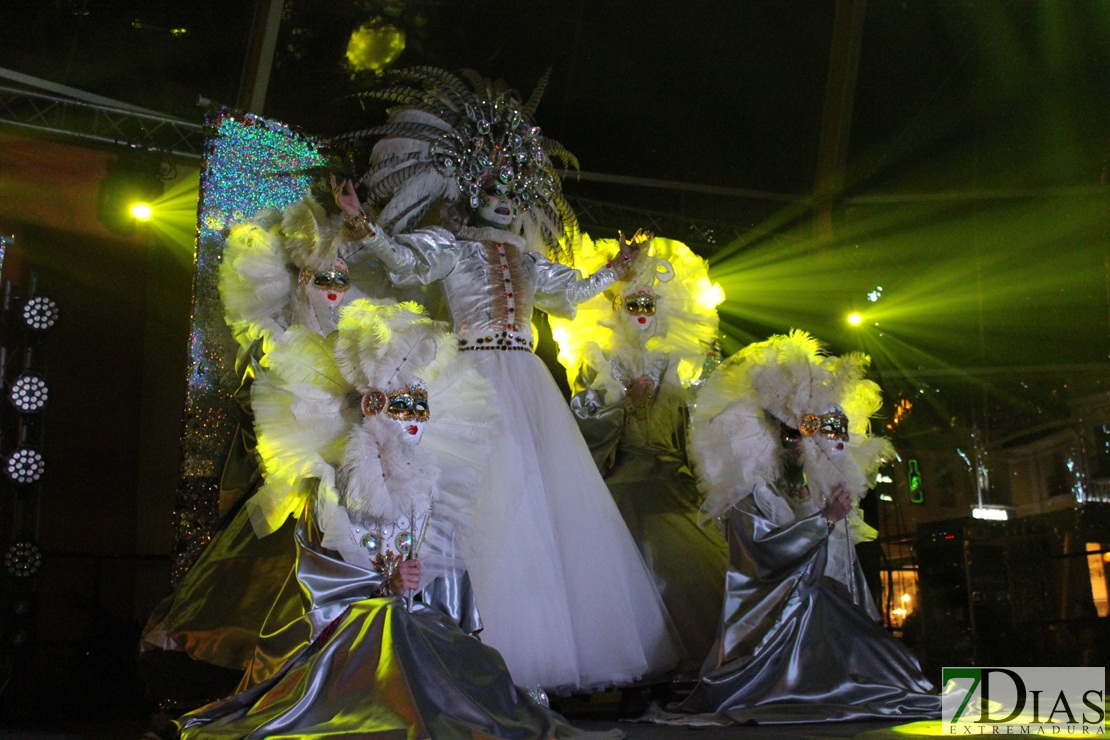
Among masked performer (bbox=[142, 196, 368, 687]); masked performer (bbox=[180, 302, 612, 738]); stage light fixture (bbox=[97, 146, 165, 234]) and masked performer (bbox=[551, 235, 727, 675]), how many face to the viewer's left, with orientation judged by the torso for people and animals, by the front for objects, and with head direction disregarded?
0

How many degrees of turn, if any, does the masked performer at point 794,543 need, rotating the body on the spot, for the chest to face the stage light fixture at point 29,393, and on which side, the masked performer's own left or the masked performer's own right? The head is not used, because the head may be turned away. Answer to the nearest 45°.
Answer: approximately 135° to the masked performer's own right

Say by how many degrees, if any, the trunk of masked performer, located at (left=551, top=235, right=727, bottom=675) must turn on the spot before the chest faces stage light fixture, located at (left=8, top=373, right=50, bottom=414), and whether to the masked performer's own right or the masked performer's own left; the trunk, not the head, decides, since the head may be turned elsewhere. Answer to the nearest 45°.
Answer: approximately 90° to the masked performer's own right

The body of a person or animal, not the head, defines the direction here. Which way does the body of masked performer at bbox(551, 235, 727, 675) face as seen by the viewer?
toward the camera

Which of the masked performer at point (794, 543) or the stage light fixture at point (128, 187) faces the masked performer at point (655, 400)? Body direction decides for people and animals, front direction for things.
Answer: the stage light fixture

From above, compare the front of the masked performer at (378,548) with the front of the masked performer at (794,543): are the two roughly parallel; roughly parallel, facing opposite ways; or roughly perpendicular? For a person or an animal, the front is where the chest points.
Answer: roughly parallel

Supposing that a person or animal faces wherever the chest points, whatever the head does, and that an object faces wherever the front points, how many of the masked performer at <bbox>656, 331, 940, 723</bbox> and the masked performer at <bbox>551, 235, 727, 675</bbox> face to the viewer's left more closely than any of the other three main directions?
0

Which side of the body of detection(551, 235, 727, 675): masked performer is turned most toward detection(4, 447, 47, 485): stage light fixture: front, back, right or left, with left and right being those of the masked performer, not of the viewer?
right

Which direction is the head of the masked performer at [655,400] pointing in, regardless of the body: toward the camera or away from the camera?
toward the camera

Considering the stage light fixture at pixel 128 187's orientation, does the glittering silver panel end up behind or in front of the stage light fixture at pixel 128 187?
in front

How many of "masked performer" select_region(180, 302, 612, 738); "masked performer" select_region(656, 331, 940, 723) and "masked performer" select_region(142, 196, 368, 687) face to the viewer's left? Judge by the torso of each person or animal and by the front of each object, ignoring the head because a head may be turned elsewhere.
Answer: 0

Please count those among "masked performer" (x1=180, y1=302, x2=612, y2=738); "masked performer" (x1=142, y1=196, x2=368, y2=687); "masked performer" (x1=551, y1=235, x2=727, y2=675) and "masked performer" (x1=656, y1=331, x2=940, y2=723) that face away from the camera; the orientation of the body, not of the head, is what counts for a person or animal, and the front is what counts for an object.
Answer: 0

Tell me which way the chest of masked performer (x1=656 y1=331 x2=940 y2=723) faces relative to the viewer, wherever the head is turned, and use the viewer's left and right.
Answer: facing the viewer and to the right of the viewer

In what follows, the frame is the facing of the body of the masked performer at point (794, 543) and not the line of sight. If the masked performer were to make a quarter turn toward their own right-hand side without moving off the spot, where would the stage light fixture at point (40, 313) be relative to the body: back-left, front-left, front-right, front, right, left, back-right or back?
front-right

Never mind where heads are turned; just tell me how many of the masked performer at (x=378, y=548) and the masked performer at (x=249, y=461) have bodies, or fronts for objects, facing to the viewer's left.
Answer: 0
